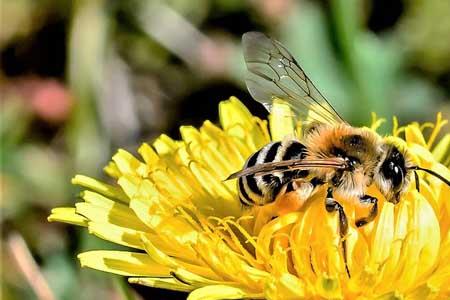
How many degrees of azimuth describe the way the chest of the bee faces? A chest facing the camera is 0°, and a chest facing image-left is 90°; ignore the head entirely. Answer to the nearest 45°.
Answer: approximately 270°
